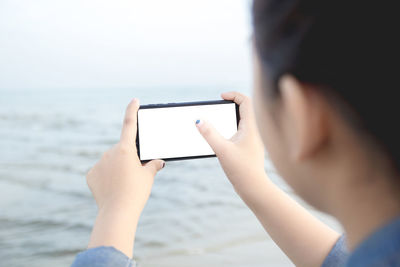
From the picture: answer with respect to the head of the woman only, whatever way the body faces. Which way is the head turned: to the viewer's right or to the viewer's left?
to the viewer's left

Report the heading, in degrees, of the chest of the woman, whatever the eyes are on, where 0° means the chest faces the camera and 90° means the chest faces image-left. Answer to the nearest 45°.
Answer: approximately 135°
